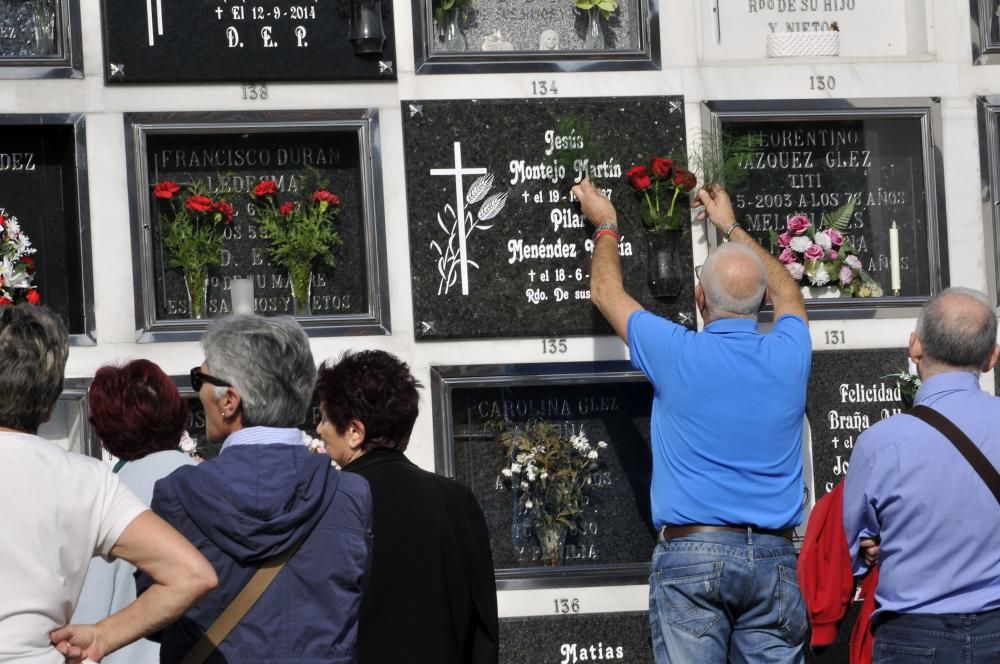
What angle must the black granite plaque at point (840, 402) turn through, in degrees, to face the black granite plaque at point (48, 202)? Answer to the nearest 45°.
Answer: approximately 45° to its right

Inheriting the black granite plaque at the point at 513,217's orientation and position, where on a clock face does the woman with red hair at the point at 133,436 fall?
The woman with red hair is roughly at 1 o'clock from the black granite plaque.

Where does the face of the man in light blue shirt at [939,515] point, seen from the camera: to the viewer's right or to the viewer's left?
to the viewer's left

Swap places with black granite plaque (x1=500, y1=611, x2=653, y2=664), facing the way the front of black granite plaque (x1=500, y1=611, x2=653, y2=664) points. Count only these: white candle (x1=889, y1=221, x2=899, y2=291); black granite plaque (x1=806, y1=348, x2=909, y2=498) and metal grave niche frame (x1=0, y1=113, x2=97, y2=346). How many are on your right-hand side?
1

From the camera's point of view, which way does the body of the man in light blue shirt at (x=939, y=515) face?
away from the camera

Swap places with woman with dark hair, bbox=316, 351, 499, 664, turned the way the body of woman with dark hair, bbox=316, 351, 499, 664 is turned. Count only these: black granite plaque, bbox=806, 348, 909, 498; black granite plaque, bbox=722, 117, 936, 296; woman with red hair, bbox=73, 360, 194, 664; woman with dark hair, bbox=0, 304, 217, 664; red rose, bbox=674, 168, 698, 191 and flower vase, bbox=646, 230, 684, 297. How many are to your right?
4

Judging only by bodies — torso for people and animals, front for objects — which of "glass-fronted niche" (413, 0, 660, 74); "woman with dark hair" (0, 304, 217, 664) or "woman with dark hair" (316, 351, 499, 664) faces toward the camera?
the glass-fronted niche

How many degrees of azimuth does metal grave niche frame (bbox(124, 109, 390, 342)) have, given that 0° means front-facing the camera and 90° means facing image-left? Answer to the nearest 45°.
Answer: approximately 0°

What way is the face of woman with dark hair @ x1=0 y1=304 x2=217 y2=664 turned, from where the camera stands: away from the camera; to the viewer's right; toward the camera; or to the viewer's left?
away from the camera

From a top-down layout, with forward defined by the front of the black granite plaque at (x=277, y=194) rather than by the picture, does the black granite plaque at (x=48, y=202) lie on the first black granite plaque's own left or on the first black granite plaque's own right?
on the first black granite plaque's own right

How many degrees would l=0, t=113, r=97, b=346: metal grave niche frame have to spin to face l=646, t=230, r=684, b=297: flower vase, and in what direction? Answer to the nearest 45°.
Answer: approximately 90° to its left

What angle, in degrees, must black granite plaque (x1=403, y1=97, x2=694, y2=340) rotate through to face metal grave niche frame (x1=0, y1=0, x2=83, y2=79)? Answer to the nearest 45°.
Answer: approximately 90° to its right
